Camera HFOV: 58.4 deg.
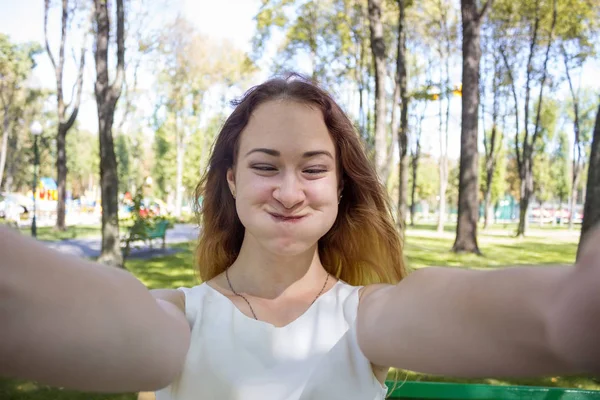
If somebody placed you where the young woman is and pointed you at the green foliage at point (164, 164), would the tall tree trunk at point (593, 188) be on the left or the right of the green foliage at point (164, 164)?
right

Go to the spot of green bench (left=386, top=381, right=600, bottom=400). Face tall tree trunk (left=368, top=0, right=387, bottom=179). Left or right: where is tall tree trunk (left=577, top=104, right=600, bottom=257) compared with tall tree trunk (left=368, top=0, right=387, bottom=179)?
right

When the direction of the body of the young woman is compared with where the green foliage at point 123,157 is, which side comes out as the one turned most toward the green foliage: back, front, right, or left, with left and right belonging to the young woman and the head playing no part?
back

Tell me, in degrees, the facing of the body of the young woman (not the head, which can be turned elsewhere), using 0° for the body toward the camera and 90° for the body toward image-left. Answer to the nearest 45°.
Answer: approximately 0°

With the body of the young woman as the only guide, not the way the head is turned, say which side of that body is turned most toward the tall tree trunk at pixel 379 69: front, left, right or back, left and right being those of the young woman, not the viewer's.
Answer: back

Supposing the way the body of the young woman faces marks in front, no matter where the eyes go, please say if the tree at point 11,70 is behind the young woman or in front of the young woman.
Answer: behind

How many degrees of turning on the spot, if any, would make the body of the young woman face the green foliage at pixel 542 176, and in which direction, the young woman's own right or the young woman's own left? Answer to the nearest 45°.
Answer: approximately 135° to the young woman's own left

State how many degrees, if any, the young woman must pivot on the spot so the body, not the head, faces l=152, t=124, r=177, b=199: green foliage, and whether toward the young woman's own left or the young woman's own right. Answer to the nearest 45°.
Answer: approximately 180°

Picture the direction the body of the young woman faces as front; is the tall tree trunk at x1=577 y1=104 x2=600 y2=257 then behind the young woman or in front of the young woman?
behind
